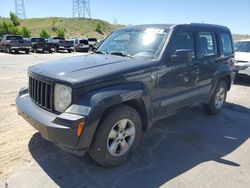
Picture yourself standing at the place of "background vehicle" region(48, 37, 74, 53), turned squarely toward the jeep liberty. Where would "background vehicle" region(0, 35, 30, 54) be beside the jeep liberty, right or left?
right

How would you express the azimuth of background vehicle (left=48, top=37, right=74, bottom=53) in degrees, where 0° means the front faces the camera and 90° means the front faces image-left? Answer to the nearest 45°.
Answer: approximately 135°

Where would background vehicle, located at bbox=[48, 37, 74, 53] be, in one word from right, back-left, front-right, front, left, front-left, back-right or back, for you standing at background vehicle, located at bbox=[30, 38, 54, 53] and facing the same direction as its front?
right

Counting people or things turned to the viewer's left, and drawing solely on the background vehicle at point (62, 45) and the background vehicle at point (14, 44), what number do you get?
0

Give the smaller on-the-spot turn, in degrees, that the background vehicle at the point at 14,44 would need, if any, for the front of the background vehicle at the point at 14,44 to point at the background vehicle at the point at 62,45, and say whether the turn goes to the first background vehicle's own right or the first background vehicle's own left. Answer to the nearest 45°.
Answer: approximately 135° to the first background vehicle's own right

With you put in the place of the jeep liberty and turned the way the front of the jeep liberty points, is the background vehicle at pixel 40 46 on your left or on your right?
on your right
